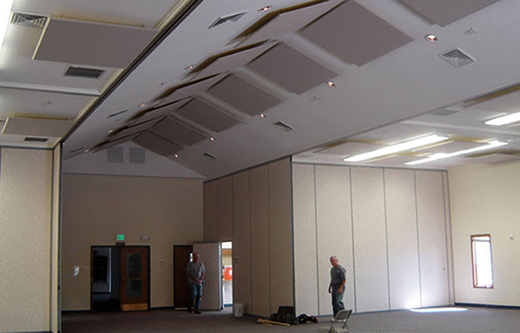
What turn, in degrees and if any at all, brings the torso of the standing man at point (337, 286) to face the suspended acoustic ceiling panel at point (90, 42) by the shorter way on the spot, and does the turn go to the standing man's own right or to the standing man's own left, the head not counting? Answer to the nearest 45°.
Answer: approximately 45° to the standing man's own left

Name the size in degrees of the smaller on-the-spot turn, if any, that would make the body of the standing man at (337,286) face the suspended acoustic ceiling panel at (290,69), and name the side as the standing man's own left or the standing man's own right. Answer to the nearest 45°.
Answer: approximately 45° to the standing man's own left

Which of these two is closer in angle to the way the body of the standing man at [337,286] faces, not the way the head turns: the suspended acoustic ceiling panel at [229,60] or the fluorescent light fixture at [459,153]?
the suspended acoustic ceiling panel

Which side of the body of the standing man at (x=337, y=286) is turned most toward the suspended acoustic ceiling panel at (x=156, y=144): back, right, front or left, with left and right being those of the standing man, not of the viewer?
right

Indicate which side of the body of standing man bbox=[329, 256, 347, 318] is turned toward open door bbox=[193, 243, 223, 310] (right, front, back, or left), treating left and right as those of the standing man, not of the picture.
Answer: right

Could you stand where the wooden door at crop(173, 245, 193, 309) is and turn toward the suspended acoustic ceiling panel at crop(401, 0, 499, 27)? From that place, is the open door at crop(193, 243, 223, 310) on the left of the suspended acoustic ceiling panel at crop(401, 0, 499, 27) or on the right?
left

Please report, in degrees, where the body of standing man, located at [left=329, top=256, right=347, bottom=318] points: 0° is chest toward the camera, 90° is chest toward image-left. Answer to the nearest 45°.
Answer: approximately 45°

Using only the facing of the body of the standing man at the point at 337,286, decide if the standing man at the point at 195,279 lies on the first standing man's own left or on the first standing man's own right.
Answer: on the first standing man's own right

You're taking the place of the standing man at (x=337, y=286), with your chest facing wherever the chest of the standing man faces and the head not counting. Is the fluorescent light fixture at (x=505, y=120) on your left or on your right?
on your left
